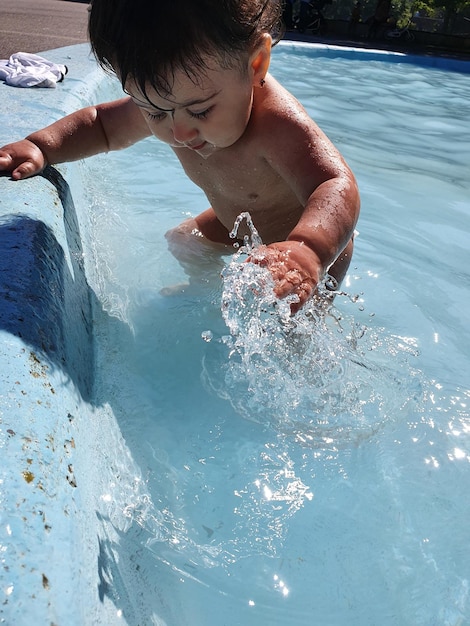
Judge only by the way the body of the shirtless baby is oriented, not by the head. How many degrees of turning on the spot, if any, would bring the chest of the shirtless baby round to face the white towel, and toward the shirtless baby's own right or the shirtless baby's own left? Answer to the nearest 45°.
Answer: approximately 90° to the shirtless baby's own right

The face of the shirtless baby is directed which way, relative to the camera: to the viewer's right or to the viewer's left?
to the viewer's left

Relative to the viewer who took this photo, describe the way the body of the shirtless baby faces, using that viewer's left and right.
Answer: facing the viewer and to the left of the viewer
